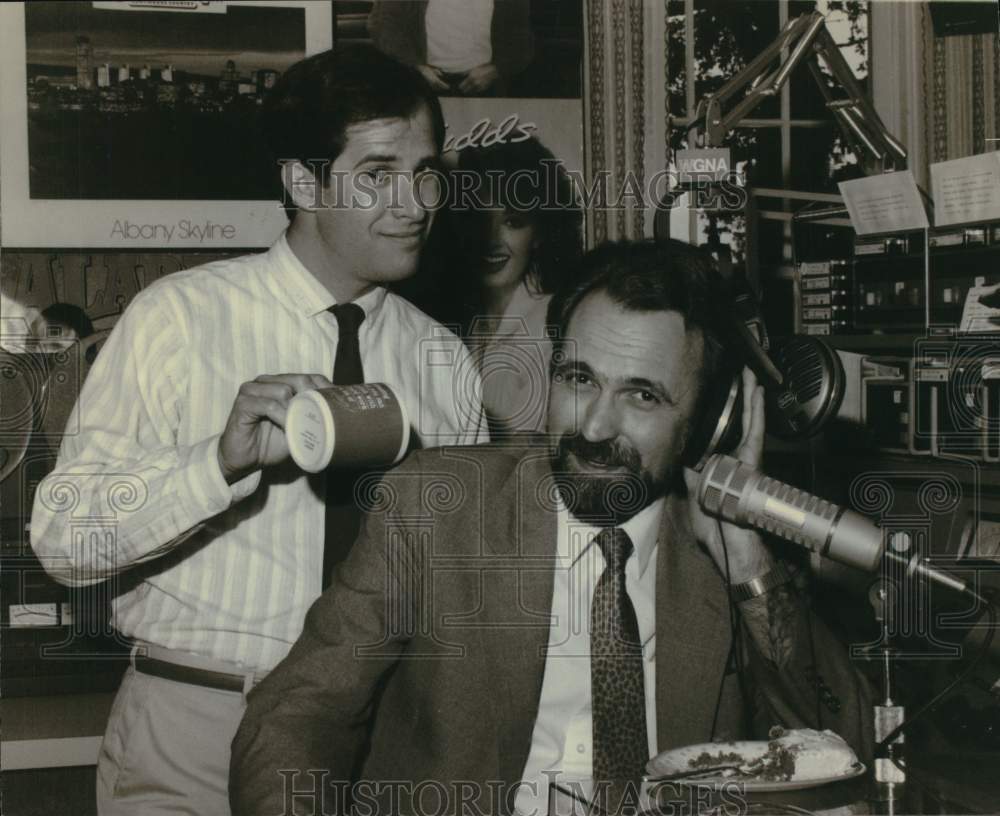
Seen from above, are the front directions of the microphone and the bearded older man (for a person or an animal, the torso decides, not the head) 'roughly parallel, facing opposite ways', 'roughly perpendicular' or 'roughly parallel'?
roughly perpendicular

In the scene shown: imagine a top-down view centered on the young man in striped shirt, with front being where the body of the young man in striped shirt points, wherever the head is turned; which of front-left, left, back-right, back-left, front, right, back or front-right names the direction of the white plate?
front

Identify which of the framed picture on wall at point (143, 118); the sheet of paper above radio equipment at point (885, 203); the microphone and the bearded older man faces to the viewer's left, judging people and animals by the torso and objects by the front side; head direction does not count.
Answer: the microphone

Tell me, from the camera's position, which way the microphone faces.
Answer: facing to the left of the viewer

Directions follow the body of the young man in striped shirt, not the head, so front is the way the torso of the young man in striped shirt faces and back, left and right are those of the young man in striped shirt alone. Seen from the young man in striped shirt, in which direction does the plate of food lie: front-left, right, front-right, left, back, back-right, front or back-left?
front

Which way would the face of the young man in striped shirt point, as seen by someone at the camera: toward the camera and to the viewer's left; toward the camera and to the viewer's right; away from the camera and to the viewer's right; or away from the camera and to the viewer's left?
toward the camera and to the viewer's right

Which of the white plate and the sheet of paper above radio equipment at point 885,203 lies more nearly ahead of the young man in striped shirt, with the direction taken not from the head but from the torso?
the white plate

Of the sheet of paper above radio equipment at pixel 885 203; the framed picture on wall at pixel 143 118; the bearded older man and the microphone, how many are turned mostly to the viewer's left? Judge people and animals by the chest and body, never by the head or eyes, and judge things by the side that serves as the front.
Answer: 1

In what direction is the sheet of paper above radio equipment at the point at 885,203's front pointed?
toward the camera

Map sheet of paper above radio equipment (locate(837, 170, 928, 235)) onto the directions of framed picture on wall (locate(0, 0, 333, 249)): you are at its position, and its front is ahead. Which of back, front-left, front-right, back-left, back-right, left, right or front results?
left

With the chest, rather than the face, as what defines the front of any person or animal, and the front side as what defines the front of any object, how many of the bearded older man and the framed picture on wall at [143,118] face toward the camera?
2

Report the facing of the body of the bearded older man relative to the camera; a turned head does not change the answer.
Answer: toward the camera
